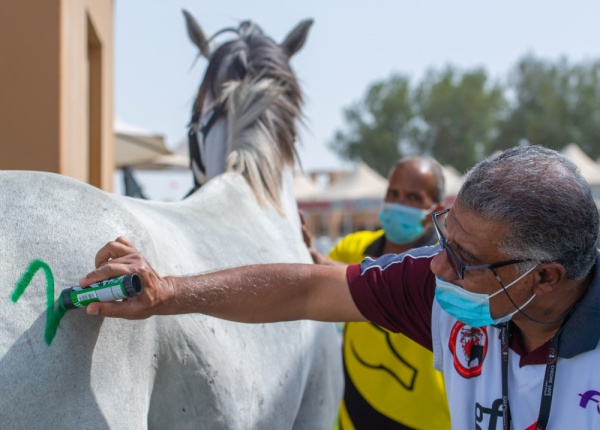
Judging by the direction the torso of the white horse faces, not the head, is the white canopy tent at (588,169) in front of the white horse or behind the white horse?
in front

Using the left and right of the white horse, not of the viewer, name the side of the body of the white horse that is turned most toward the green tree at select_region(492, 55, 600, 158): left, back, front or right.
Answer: front

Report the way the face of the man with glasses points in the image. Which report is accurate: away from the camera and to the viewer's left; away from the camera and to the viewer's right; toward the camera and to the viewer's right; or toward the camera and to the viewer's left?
toward the camera and to the viewer's left

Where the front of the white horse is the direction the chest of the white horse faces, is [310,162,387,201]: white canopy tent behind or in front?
in front

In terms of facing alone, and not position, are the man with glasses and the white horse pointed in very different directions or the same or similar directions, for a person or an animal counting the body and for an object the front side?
very different directions

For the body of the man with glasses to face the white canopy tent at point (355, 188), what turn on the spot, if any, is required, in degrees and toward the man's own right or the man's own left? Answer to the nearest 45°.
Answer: approximately 135° to the man's own right

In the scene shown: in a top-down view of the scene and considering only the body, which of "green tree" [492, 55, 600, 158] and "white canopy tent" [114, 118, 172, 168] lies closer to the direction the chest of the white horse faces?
the green tree

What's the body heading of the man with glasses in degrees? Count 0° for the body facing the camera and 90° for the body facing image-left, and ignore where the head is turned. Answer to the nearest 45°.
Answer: approximately 45°

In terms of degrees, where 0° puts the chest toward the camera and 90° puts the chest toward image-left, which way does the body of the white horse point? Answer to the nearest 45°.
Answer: approximately 225°

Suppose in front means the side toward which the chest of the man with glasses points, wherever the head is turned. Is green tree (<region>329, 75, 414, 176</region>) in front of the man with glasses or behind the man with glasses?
behind
